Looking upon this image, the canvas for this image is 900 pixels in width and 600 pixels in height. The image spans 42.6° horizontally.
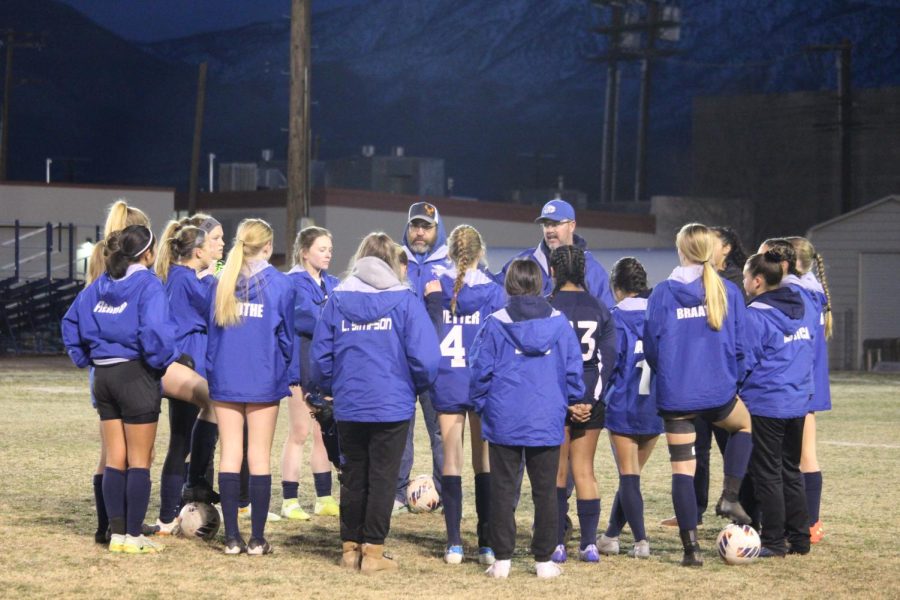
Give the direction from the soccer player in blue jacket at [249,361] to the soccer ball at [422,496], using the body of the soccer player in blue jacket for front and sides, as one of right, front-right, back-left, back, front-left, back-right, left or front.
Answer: front-right

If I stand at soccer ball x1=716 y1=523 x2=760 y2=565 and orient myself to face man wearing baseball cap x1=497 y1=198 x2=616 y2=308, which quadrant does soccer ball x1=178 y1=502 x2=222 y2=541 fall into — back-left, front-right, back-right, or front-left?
front-left

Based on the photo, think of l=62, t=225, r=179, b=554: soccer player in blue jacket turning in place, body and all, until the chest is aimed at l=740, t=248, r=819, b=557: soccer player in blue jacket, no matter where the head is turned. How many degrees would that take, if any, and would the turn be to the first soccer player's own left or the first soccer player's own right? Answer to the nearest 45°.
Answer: approximately 45° to the first soccer player's own right

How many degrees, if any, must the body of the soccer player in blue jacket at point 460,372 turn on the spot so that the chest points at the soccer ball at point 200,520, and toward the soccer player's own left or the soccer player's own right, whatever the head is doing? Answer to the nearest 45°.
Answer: approximately 90° to the soccer player's own left

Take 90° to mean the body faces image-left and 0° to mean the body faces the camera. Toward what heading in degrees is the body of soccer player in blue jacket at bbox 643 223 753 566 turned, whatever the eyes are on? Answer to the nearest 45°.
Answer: approximately 180°

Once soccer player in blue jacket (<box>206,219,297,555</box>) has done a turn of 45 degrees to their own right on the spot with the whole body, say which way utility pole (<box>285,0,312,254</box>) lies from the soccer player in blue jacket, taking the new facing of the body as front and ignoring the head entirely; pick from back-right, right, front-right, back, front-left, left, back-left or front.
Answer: front-left

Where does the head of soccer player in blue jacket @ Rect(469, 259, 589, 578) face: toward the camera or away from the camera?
away from the camera

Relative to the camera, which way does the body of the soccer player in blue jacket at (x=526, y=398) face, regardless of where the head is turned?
away from the camera

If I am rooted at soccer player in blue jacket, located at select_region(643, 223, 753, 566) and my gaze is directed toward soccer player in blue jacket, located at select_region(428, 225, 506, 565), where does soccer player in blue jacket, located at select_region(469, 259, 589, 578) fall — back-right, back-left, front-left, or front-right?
front-left

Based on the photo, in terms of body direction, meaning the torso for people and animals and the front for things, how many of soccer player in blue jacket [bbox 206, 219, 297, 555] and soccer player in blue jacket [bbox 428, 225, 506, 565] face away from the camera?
2

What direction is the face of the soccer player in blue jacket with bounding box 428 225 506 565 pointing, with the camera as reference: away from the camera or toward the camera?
away from the camera

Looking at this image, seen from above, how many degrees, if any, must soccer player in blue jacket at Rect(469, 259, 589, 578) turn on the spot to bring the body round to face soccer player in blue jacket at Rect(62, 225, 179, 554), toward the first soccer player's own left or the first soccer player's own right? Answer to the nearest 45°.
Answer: approximately 90° to the first soccer player's own left

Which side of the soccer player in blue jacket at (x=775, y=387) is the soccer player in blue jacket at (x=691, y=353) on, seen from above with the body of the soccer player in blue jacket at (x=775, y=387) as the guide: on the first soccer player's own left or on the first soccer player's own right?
on the first soccer player's own left

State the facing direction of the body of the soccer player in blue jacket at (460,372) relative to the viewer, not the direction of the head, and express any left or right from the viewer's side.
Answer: facing away from the viewer

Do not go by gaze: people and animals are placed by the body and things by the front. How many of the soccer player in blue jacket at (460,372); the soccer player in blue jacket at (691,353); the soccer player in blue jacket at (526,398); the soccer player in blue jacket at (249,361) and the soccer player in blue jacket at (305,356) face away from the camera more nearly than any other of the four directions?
4

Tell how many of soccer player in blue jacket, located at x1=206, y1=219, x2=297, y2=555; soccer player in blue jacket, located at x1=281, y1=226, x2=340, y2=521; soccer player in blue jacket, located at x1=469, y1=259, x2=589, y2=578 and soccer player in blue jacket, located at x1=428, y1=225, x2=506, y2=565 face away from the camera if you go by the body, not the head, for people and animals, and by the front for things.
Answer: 3

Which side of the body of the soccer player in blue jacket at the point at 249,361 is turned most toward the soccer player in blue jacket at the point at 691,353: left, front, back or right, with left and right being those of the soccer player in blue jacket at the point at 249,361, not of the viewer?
right
